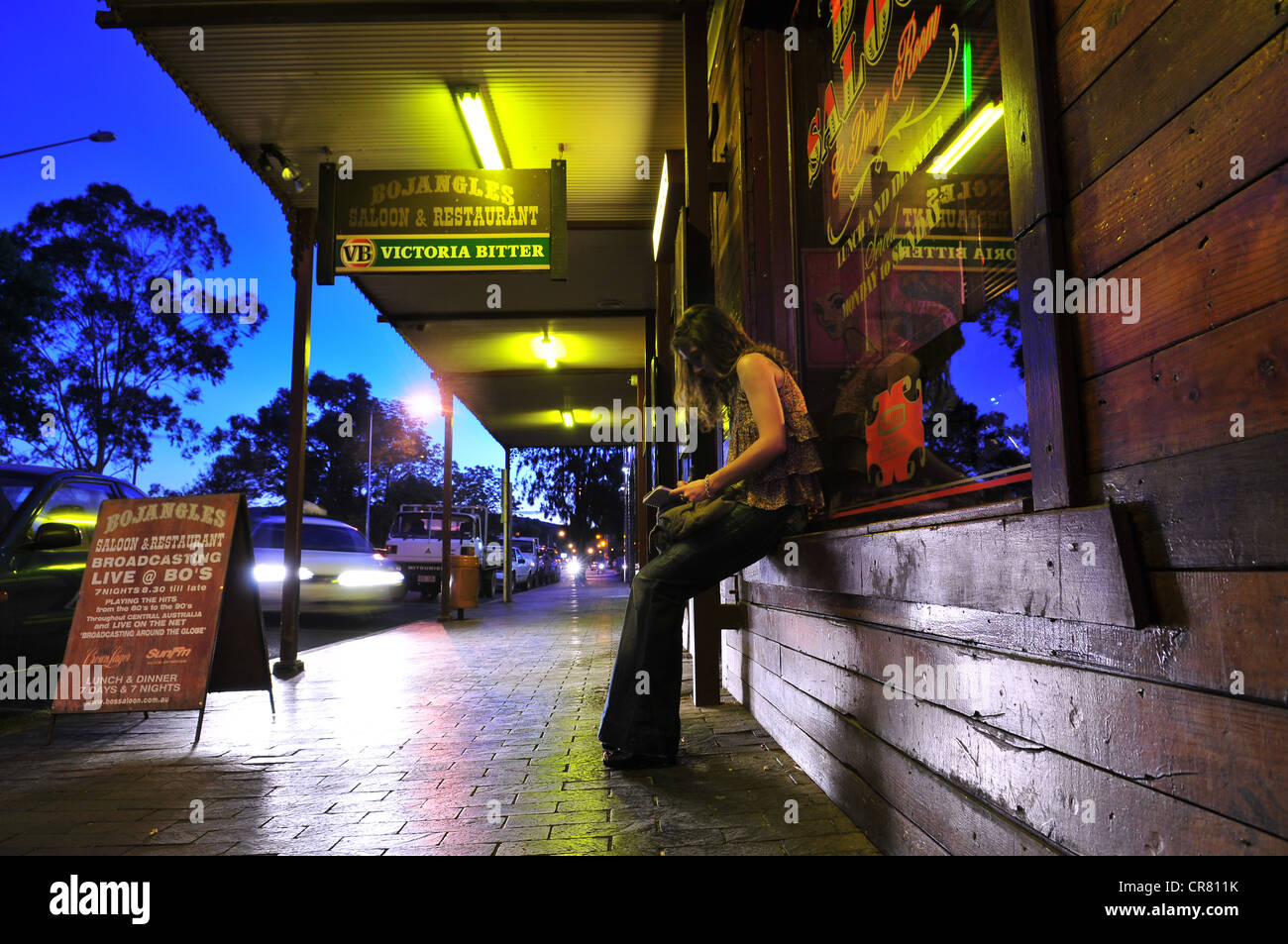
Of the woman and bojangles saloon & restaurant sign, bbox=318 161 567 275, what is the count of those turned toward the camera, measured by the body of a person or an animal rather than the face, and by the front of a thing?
1

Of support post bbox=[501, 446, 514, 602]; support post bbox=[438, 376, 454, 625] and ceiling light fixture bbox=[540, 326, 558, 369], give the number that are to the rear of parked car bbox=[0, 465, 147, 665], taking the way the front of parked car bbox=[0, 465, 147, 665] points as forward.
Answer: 3

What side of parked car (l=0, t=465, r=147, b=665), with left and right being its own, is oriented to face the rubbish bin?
back

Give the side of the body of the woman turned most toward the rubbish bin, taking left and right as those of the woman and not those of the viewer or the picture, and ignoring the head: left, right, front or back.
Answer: right

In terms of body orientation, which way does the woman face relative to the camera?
to the viewer's left

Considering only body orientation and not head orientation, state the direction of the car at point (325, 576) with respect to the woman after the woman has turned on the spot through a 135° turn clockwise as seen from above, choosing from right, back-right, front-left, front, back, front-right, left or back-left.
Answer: left

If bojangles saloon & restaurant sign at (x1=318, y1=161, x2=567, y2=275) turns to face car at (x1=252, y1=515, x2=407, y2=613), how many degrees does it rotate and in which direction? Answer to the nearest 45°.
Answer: approximately 180°

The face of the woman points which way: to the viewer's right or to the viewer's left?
to the viewer's left

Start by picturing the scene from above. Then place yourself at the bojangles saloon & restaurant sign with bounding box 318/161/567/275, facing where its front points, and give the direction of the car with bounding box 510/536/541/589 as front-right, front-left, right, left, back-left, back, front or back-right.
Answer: back

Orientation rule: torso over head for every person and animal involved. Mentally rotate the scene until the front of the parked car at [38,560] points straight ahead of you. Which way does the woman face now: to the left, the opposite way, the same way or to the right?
to the right
